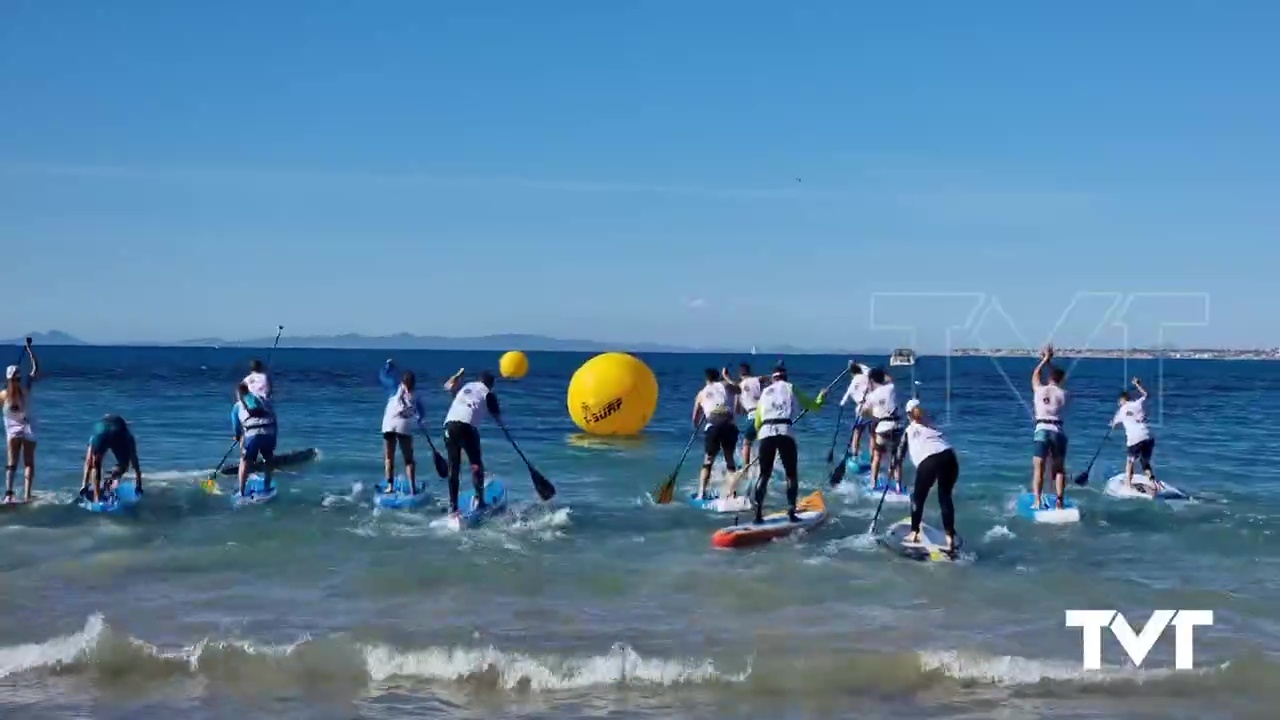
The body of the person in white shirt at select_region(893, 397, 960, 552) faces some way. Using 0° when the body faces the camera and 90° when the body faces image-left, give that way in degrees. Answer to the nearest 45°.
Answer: approximately 135°

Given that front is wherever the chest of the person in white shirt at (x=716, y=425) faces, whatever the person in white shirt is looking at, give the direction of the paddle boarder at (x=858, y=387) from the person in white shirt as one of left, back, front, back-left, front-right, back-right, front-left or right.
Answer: front-right

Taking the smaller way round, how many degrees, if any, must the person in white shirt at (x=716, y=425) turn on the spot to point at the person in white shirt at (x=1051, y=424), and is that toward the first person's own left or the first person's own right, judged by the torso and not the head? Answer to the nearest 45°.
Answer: approximately 90° to the first person's own right

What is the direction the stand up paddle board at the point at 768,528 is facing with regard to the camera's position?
facing away from the viewer and to the right of the viewer

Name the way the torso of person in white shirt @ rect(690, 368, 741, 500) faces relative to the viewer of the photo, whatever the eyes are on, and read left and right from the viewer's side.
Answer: facing away from the viewer

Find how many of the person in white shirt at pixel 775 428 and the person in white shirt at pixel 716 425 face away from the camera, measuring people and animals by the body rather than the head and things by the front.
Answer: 2

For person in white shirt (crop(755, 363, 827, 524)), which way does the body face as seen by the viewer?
away from the camera

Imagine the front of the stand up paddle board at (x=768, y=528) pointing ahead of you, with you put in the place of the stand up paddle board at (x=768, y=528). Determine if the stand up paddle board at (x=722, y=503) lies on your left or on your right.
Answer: on your left

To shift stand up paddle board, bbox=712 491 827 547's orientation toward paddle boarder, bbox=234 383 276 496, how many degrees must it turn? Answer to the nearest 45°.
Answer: approximately 135° to its left

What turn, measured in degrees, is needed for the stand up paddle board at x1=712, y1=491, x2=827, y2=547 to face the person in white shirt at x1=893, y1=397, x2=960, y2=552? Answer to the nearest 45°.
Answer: approximately 90° to its right
